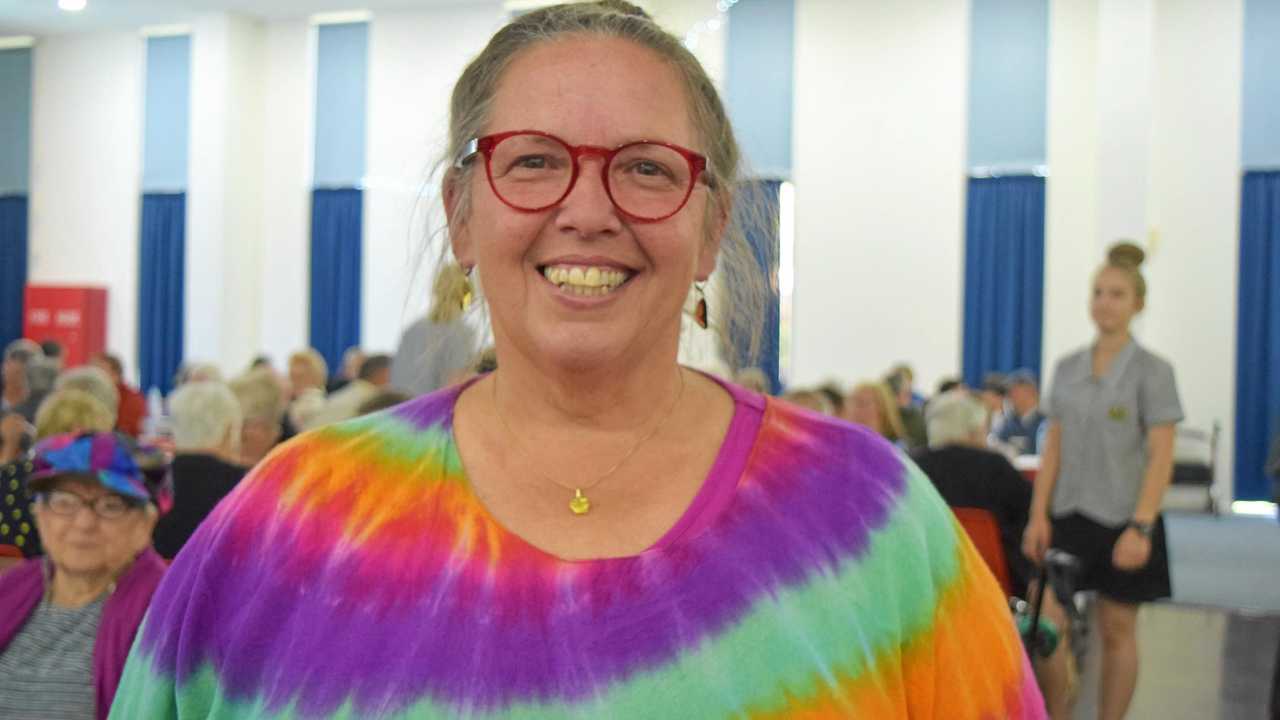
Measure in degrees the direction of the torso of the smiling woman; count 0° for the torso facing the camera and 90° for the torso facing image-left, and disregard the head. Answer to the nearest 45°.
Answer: approximately 0°

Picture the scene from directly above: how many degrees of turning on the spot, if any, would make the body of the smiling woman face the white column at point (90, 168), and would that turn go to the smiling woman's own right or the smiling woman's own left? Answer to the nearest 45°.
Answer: approximately 180°

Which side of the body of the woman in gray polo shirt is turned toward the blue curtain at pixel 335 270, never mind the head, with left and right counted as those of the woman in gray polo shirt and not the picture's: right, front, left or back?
right

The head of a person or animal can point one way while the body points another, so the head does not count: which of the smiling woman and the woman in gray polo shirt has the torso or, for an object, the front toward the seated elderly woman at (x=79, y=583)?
the woman in gray polo shirt

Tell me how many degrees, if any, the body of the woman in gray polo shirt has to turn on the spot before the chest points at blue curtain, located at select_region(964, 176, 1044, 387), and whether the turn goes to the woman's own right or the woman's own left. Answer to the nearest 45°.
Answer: approximately 135° to the woman's own right

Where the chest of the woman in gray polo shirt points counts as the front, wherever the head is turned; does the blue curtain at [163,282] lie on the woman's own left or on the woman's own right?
on the woman's own right

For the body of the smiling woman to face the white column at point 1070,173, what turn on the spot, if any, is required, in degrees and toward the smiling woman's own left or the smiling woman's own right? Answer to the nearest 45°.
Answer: approximately 180°

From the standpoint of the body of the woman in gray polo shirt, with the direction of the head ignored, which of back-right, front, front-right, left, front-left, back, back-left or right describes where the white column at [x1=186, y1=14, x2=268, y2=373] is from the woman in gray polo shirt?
right

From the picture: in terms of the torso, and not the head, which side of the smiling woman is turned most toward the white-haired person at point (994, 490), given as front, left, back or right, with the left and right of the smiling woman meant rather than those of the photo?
back

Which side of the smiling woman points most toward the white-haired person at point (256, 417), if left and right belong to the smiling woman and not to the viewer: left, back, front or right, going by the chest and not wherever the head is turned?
back

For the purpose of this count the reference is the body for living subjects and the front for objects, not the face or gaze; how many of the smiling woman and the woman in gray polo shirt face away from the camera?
0

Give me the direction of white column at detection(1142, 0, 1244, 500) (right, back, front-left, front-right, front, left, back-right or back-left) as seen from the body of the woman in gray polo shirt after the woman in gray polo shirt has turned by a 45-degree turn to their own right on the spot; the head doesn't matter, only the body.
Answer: right

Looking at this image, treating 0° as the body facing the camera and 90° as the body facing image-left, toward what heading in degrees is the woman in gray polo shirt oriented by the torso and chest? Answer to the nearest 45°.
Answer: approximately 45°
